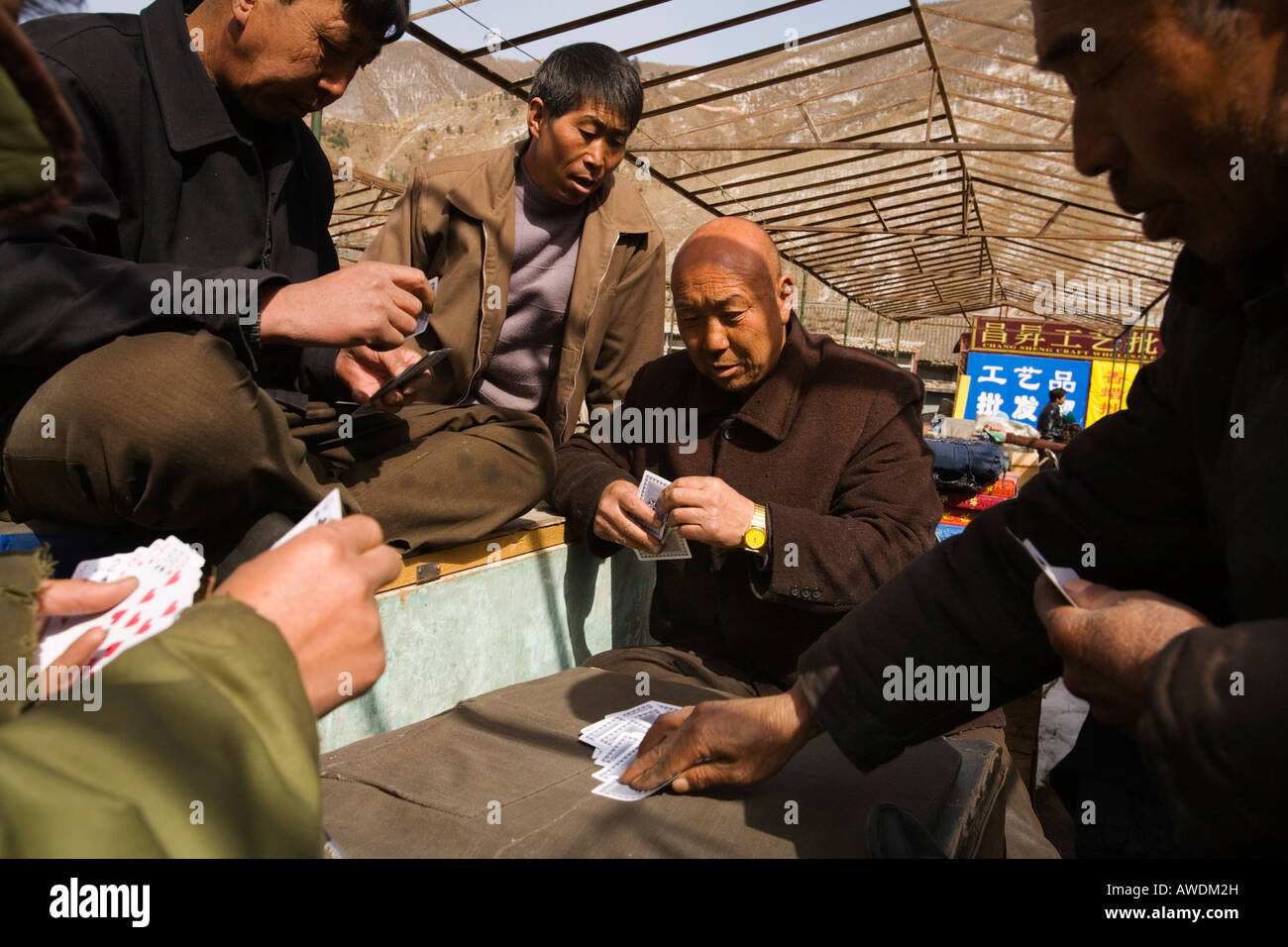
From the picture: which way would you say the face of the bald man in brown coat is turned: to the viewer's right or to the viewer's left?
to the viewer's left

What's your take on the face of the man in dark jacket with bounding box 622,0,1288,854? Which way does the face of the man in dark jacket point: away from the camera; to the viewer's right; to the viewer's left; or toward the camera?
to the viewer's left

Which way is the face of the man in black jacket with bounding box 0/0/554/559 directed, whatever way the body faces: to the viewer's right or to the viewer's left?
to the viewer's right

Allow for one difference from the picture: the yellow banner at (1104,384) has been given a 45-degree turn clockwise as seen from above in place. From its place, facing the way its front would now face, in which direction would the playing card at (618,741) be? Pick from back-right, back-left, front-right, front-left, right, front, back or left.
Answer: front-left

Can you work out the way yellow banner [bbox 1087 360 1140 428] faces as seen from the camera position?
facing the viewer

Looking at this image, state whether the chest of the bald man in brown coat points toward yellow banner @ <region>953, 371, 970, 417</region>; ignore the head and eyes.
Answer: no

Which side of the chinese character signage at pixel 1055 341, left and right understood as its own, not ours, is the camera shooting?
front

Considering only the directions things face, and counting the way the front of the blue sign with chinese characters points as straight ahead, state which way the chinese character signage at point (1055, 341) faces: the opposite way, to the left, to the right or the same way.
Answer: the same way

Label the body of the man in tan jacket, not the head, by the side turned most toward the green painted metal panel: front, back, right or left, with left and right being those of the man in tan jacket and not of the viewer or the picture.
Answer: front

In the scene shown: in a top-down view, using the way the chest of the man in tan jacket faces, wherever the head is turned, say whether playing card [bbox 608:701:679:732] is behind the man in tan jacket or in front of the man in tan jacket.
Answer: in front

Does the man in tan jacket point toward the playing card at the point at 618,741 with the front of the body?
yes

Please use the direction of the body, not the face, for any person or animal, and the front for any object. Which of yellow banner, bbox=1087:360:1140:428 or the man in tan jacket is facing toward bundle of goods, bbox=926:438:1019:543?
the yellow banner

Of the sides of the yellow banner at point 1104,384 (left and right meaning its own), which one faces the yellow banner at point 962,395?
right

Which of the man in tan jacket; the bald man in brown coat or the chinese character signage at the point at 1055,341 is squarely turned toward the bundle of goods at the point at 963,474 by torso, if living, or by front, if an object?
the chinese character signage

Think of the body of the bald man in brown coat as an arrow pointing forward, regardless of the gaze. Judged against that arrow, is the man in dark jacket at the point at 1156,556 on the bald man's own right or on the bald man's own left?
on the bald man's own left

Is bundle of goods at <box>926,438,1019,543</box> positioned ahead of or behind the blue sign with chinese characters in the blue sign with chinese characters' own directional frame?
ahead
